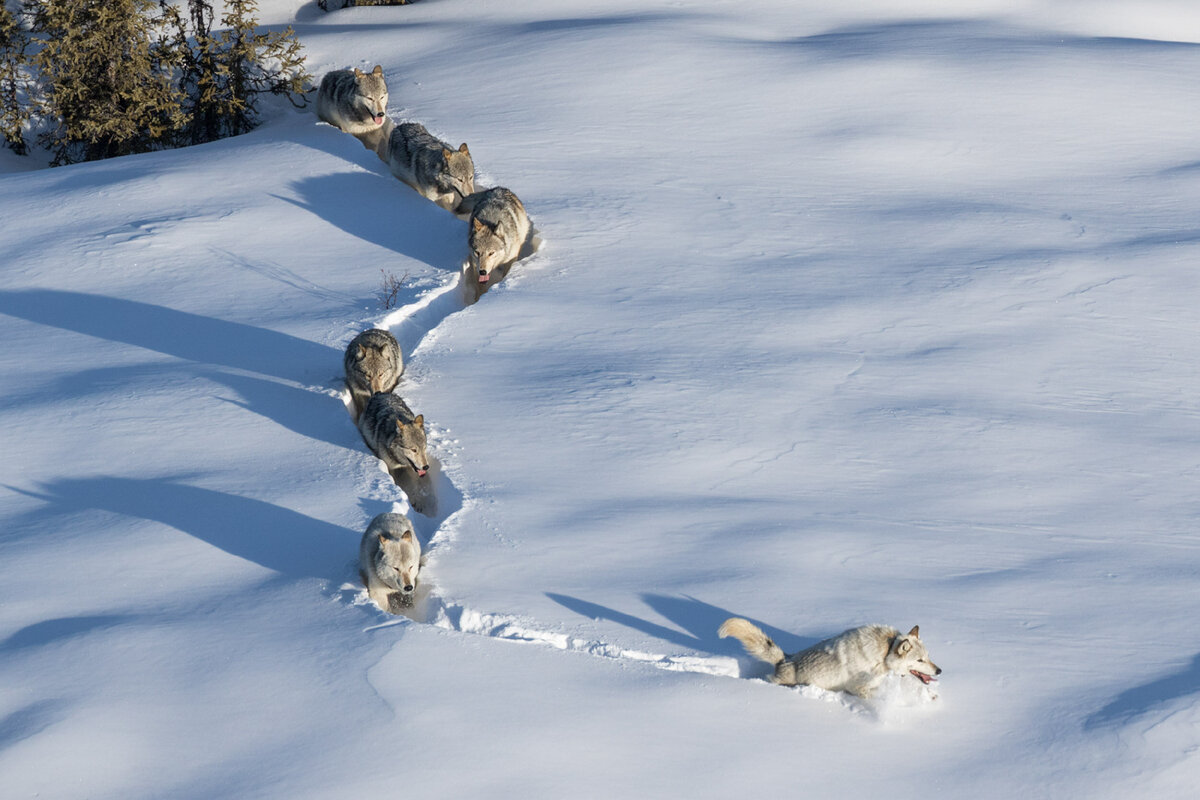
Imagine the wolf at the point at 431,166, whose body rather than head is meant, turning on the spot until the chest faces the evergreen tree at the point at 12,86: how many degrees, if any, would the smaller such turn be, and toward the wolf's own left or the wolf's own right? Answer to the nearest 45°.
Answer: approximately 180°

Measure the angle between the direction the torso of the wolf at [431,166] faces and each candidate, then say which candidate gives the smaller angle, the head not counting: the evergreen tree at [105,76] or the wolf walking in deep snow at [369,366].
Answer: the wolf walking in deep snow

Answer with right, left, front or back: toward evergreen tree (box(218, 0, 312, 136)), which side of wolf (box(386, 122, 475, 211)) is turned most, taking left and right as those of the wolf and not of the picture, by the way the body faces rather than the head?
back

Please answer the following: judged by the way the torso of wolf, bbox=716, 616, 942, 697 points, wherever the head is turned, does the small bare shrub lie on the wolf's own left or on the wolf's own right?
on the wolf's own left

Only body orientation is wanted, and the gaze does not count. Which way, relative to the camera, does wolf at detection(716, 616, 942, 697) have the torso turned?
to the viewer's right

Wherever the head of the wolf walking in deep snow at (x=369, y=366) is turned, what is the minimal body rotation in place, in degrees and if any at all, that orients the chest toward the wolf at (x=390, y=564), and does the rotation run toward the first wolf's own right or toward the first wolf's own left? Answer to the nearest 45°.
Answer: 0° — it already faces it

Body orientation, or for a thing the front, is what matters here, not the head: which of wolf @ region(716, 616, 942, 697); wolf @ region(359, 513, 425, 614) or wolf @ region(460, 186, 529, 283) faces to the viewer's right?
wolf @ region(716, 616, 942, 697)

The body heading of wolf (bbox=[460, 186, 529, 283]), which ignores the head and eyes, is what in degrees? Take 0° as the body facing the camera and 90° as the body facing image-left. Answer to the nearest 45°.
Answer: approximately 0°

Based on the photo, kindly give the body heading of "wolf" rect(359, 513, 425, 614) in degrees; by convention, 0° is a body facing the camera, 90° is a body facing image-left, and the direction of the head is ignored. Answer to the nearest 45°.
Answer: approximately 0°

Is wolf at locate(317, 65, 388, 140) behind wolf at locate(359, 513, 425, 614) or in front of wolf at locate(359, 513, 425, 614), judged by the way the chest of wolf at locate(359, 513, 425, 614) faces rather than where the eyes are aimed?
behind
